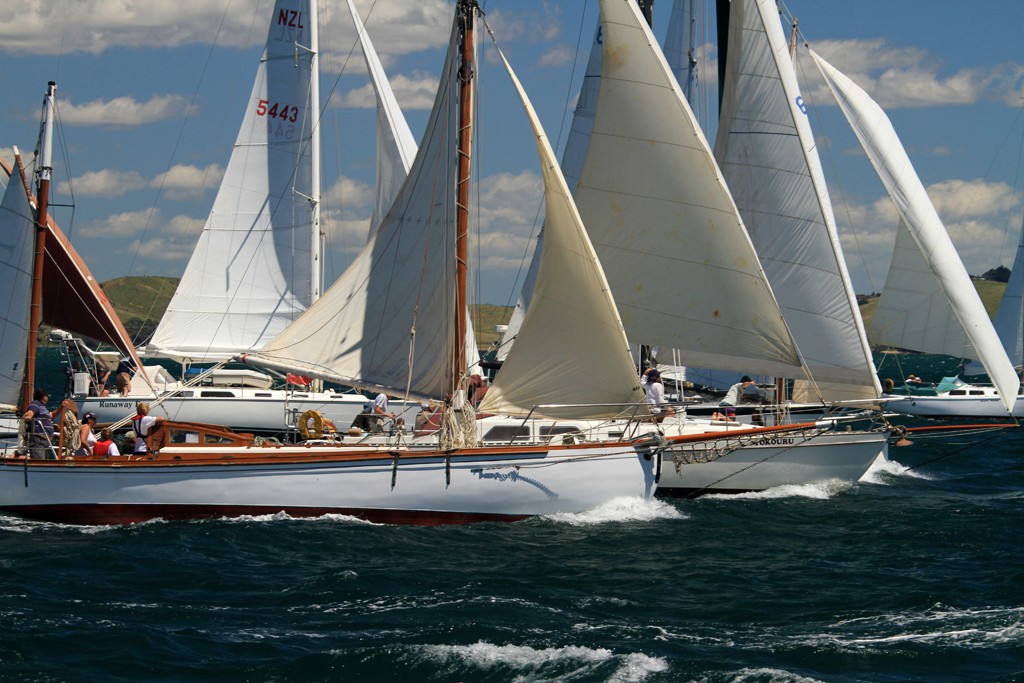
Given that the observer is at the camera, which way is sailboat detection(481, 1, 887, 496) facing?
facing to the right of the viewer

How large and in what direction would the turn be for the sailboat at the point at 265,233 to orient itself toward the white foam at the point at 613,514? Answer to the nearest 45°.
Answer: approximately 90° to its right

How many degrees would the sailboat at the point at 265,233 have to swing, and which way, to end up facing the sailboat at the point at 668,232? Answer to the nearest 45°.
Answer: approximately 45° to its right

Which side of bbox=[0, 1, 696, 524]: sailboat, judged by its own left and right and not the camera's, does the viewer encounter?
right

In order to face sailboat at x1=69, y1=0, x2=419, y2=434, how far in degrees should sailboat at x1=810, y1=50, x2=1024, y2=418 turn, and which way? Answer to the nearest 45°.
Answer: approximately 180°

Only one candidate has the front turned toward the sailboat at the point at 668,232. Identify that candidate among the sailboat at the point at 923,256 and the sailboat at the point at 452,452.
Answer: the sailboat at the point at 452,452

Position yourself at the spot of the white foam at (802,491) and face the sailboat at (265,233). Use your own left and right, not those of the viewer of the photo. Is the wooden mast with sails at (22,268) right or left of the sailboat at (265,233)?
left

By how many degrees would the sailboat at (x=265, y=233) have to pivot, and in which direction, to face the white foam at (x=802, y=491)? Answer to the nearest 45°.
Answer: approximately 45° to its right

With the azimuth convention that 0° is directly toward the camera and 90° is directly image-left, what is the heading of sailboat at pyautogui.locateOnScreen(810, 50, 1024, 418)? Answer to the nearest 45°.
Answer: approximately 270°
